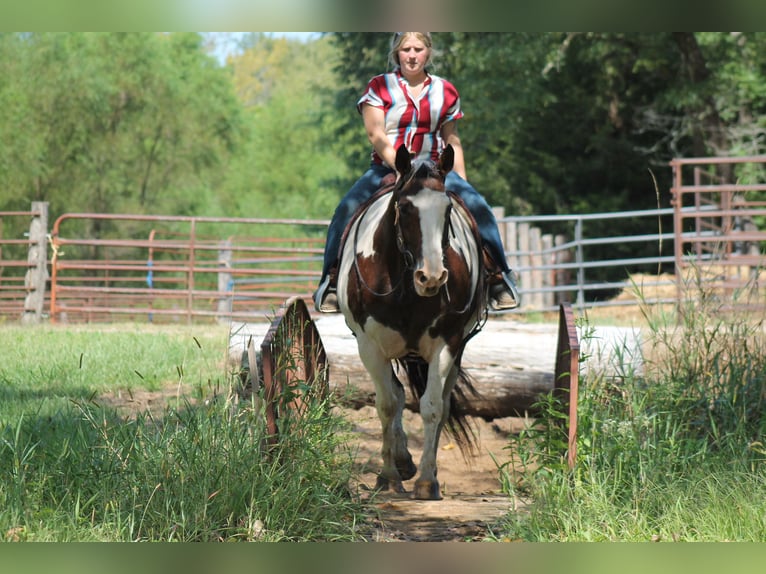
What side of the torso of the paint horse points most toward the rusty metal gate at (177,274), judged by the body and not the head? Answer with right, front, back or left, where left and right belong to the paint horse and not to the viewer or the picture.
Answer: back

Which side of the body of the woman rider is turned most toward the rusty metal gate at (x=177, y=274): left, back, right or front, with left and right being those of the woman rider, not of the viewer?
back

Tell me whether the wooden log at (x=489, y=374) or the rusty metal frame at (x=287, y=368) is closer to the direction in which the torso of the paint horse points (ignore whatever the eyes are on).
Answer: the rusty metal frame

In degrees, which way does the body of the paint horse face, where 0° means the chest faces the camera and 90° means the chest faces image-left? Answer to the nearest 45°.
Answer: approximately 0°

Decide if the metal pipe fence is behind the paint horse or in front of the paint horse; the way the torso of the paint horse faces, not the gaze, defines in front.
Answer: behind

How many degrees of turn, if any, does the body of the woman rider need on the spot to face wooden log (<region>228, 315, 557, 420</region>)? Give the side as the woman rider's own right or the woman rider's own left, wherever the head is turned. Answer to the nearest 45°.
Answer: approximately 180°
